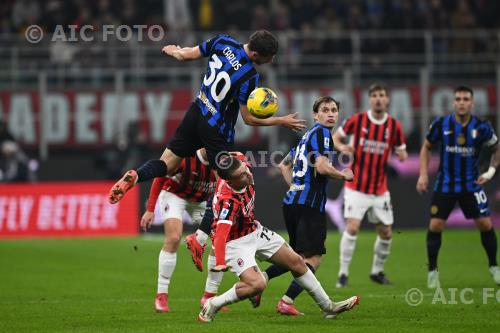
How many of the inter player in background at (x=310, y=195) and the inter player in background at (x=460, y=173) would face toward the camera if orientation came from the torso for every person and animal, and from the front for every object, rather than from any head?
1

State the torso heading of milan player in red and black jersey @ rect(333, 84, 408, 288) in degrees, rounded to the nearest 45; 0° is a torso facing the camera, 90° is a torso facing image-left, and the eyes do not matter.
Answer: approximately 0°

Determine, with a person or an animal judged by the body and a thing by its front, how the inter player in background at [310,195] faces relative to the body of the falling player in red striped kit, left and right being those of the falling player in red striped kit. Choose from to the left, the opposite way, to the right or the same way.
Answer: to the left

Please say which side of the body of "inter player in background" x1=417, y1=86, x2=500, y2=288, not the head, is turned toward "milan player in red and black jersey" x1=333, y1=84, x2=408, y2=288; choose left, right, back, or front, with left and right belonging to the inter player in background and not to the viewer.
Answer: right

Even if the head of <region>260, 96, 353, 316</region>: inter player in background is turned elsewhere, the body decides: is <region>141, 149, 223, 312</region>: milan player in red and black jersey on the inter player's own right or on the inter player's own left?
on the inter player's own left

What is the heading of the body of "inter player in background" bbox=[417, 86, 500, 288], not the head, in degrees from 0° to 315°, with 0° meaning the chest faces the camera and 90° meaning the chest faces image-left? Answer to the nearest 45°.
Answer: approximately 0°

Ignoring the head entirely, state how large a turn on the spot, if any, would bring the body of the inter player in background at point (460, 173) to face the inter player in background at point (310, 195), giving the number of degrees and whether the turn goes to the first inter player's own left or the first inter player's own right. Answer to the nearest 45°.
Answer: approximately 45° to the first inter player's own right
